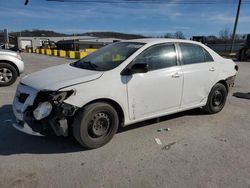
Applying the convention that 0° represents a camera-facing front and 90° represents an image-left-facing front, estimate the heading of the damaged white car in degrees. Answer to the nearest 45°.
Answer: approximately 45°

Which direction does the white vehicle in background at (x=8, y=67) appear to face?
to the viewer's right

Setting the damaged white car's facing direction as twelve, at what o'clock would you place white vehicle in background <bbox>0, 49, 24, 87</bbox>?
The white vehicle in background is roughly at 3 o'clock from the damaged white car.

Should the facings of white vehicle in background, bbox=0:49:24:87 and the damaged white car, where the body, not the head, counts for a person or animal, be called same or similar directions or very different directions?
very different directions
